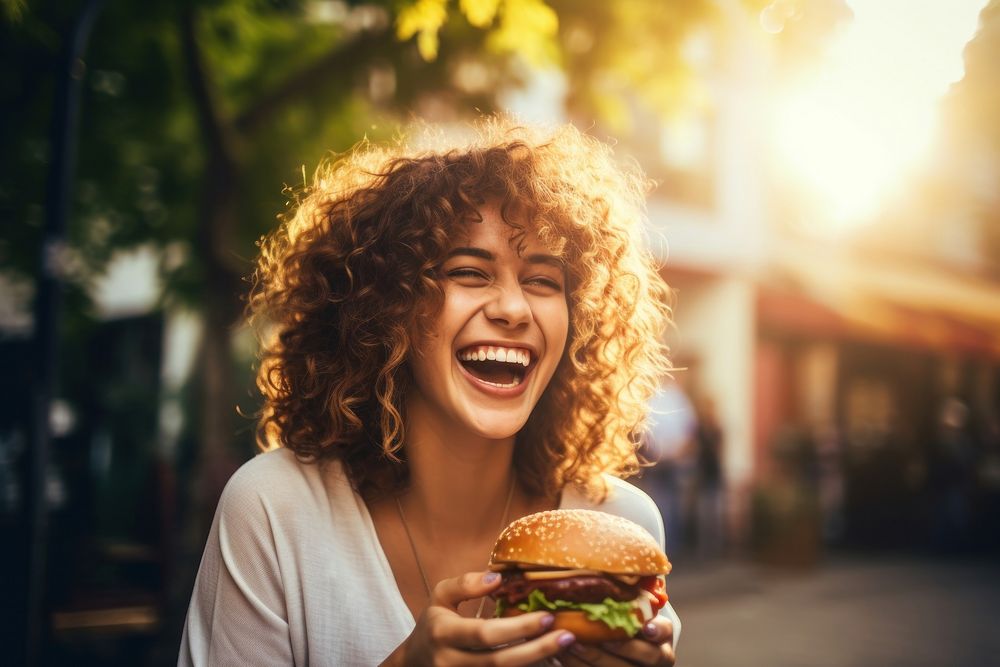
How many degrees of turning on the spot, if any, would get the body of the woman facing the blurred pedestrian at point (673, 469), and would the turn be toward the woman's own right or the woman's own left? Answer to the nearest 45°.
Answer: approximately 135° to the woman's own left

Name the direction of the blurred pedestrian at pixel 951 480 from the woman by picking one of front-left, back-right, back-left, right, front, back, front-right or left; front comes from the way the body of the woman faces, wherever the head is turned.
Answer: left

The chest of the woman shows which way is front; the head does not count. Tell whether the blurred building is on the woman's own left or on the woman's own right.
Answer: on the woman's own left

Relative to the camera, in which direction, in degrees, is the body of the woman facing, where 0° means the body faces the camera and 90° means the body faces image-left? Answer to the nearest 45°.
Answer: approximately 315°

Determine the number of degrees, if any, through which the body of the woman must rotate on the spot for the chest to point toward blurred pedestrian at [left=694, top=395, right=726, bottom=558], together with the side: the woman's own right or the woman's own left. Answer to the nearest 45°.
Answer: approximately 135° to the woman's own left

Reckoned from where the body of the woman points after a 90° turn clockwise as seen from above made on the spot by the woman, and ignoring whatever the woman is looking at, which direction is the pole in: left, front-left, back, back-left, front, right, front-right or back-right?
right
